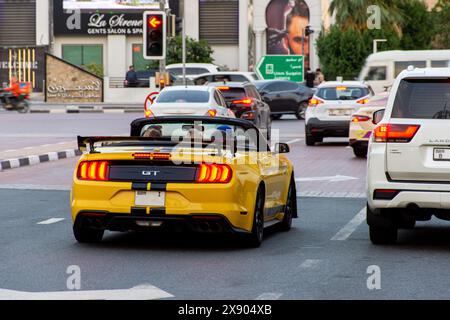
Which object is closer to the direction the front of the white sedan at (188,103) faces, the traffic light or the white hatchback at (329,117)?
the traffic light

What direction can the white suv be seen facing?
away from the camera

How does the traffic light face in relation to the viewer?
toward the camera

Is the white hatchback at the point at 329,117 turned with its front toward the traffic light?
no

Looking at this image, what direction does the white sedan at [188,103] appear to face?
away from the camera

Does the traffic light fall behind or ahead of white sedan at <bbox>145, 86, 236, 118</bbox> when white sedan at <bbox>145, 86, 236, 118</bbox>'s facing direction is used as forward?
ahead

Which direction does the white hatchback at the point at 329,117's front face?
away from the camera

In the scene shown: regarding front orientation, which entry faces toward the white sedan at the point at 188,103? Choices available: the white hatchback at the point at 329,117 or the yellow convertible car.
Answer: the yellow convertible car

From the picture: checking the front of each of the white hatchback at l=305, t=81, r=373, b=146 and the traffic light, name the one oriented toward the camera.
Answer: the traffic light

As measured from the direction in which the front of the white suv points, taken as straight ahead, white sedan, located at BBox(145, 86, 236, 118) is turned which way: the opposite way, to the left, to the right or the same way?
the same way

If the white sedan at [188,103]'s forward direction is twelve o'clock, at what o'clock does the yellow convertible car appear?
The yellow convertible car is roughly at 6 o'clock from the white sedan.

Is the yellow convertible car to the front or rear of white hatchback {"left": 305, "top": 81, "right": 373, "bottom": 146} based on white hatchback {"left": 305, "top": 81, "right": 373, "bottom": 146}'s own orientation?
to the rear

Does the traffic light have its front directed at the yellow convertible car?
yes

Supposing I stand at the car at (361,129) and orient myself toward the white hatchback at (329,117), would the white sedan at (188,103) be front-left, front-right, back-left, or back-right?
front-left

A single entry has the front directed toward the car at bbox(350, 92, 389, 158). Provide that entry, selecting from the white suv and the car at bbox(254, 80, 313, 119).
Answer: the white suv
